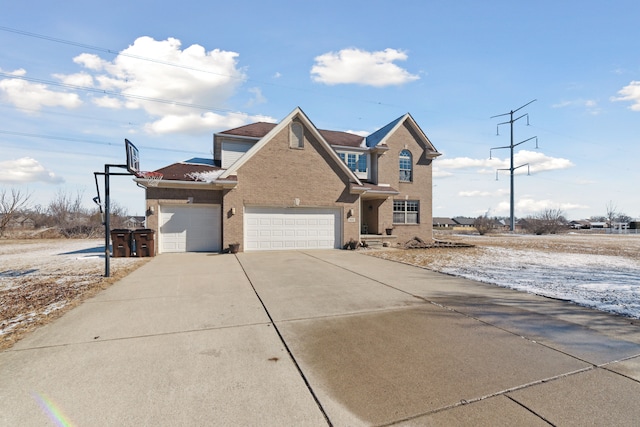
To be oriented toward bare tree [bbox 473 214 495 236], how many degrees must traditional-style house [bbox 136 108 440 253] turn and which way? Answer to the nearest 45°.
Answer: approximately 135° to its left

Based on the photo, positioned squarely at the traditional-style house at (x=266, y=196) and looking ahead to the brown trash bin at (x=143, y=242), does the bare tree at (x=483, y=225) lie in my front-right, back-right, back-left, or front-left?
back-right

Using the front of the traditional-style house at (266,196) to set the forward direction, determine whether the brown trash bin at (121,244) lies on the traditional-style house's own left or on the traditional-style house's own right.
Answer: on the traditional-style house's own right

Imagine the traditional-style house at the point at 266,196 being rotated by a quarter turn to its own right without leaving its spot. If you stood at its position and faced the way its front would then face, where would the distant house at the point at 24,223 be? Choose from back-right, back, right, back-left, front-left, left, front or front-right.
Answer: front-right

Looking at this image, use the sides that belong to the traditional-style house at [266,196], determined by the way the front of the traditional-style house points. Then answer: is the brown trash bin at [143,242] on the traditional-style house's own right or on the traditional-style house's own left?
on the traditional-style house's own right

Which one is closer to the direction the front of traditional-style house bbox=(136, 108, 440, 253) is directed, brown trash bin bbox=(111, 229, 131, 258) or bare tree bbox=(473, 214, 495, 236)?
the brown trash bin

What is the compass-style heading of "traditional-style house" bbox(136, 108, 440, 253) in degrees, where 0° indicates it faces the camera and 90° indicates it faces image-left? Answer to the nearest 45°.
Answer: approximately 0°
